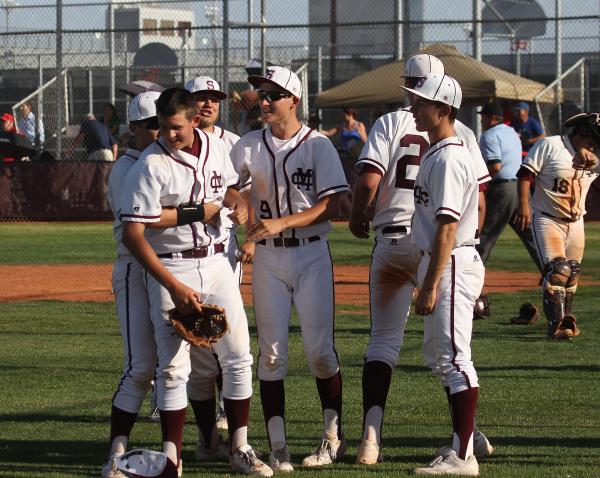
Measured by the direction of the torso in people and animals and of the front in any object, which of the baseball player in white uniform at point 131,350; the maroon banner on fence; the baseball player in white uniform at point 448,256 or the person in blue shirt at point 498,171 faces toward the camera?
the maroon banner on fence

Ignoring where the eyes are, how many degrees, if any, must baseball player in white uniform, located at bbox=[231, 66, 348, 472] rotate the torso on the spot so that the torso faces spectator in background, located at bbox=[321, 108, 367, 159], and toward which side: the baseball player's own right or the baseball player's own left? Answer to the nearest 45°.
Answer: approximately 180°

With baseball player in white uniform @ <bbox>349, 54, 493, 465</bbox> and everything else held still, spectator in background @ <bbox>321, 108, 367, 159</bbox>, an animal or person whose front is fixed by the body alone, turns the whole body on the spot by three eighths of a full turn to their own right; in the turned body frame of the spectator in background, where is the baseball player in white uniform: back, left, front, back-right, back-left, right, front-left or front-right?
back

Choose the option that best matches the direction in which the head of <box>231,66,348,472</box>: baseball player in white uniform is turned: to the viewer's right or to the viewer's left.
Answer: to the viewer's left

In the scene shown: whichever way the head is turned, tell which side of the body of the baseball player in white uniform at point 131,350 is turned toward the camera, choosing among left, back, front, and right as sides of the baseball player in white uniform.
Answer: right

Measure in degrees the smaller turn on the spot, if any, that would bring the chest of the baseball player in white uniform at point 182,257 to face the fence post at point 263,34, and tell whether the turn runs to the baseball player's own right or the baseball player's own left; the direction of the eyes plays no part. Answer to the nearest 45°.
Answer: approximately 135° to the baseball player's own left

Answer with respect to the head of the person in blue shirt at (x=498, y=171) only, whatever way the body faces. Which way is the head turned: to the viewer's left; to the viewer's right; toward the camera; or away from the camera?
to the viewer's left

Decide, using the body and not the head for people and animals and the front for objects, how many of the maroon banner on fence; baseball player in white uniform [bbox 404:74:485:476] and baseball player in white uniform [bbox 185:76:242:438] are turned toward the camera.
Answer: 2

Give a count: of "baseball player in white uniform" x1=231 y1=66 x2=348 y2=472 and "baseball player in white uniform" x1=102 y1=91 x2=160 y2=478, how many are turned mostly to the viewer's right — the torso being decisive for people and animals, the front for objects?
1

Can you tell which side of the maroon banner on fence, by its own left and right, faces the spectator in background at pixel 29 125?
back

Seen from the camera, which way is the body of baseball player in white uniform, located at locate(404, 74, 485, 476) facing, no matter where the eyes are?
to the viewer's left

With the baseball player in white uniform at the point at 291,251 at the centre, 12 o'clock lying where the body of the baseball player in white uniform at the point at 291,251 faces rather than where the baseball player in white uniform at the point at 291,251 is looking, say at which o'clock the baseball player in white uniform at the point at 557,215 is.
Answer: the baseball player in white uniform at the point at 557,215 is roughly at 7 o'clock from the baseball player in white uniform at the point at 291,251.

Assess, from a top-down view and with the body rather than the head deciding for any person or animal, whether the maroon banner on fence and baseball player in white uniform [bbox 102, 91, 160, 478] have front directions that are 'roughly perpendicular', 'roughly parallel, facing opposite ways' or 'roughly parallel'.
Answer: roughly perpendicular

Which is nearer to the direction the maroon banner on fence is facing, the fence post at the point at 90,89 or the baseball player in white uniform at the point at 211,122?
the baseball player in white uniform

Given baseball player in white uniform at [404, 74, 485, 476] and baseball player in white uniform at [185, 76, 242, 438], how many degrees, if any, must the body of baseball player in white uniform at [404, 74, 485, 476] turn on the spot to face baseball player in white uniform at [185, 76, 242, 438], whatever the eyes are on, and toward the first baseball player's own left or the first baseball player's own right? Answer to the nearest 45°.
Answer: approximately 45° to the first baseball player's own right

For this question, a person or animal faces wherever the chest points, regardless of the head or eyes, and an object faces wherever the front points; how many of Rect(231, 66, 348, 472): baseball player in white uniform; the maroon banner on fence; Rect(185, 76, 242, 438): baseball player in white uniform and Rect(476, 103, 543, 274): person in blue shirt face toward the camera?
3

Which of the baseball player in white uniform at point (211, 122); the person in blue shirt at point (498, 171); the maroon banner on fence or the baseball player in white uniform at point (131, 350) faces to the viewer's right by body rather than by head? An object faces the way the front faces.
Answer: the baseball player in white uniform at point (131, 350)

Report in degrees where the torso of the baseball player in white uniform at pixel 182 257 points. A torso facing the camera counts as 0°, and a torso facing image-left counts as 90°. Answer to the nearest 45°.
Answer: approximately 315°
